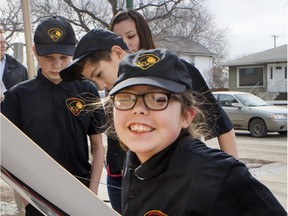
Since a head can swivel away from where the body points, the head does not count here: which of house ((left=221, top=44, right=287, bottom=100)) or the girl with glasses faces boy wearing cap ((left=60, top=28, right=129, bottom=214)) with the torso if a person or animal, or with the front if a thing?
the house

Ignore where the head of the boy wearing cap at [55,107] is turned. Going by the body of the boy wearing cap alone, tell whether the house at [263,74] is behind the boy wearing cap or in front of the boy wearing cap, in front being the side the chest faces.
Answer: behind

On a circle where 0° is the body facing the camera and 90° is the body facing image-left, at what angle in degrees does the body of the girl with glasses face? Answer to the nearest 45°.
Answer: approximately 45°

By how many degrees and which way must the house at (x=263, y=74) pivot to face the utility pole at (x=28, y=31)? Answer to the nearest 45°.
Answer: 0° — it already faces it

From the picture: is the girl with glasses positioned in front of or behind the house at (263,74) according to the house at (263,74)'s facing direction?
in front

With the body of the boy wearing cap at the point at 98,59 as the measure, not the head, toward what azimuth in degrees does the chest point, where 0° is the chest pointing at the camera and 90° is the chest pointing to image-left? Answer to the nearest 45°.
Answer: approximately 45°

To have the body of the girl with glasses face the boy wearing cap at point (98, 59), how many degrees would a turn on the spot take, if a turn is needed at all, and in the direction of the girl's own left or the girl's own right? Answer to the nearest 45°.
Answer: approximately 90° to the girl's own right

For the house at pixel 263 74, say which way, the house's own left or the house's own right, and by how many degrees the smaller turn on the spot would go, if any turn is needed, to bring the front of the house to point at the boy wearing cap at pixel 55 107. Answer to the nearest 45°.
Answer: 0° — it already faces them

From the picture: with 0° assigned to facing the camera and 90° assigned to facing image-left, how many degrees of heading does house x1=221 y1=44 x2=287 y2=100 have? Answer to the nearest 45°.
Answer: approximately 0°

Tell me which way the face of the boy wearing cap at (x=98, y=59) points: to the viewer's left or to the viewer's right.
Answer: to the viewer's left

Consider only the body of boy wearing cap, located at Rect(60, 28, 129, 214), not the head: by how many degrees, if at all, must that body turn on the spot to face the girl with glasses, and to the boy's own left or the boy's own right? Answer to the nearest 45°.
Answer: approximately 45° to the boy's own left

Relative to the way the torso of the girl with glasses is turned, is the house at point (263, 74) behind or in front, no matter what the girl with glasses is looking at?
behind

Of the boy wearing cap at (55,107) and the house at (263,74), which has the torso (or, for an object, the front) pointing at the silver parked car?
the house

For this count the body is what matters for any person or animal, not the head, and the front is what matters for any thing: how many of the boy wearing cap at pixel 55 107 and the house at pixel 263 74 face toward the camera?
2
